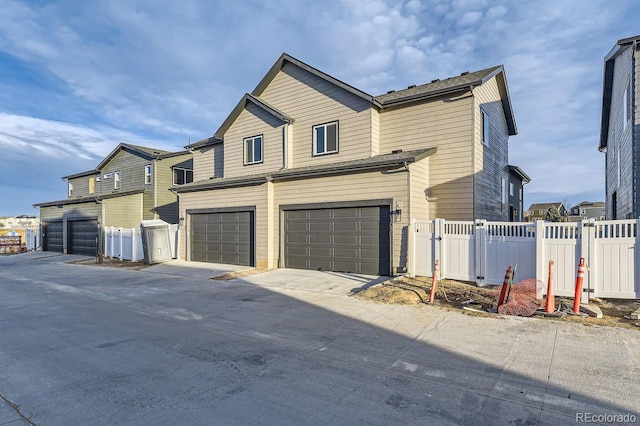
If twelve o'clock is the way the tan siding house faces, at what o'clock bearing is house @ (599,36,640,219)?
The house is roughly at 8 o'clock from the tan siding house.

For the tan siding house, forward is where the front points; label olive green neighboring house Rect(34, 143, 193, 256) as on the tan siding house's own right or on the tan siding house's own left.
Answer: on the tan siding house's own right

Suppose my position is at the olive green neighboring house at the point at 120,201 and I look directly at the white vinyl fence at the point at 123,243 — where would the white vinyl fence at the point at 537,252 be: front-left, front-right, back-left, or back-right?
front-left

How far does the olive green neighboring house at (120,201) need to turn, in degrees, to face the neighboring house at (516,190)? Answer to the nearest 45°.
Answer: approximately 90° to its left

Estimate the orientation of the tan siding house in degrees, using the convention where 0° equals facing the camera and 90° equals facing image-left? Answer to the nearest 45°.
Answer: approximately 45°

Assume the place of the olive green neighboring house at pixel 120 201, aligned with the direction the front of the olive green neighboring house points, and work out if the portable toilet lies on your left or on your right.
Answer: on your left

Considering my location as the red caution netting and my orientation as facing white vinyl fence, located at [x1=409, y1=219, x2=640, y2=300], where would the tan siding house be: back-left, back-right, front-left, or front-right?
front-left

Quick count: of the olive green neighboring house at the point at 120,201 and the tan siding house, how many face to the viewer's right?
0

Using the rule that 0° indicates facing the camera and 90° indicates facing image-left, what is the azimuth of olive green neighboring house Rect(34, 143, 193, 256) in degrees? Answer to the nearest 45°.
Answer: approximately 45°

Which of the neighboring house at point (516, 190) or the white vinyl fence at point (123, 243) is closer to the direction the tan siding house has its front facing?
the white vinyl fence

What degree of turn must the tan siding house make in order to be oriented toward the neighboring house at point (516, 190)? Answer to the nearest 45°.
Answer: approximately 180°

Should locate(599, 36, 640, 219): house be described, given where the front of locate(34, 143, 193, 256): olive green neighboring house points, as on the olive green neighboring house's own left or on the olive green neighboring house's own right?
on the olive green neighboring house's own left

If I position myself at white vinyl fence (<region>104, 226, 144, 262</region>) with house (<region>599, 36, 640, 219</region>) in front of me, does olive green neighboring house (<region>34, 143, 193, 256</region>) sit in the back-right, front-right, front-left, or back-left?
back-left

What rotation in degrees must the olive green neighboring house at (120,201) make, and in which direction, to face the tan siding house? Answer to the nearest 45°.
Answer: approximately 90° to its left
